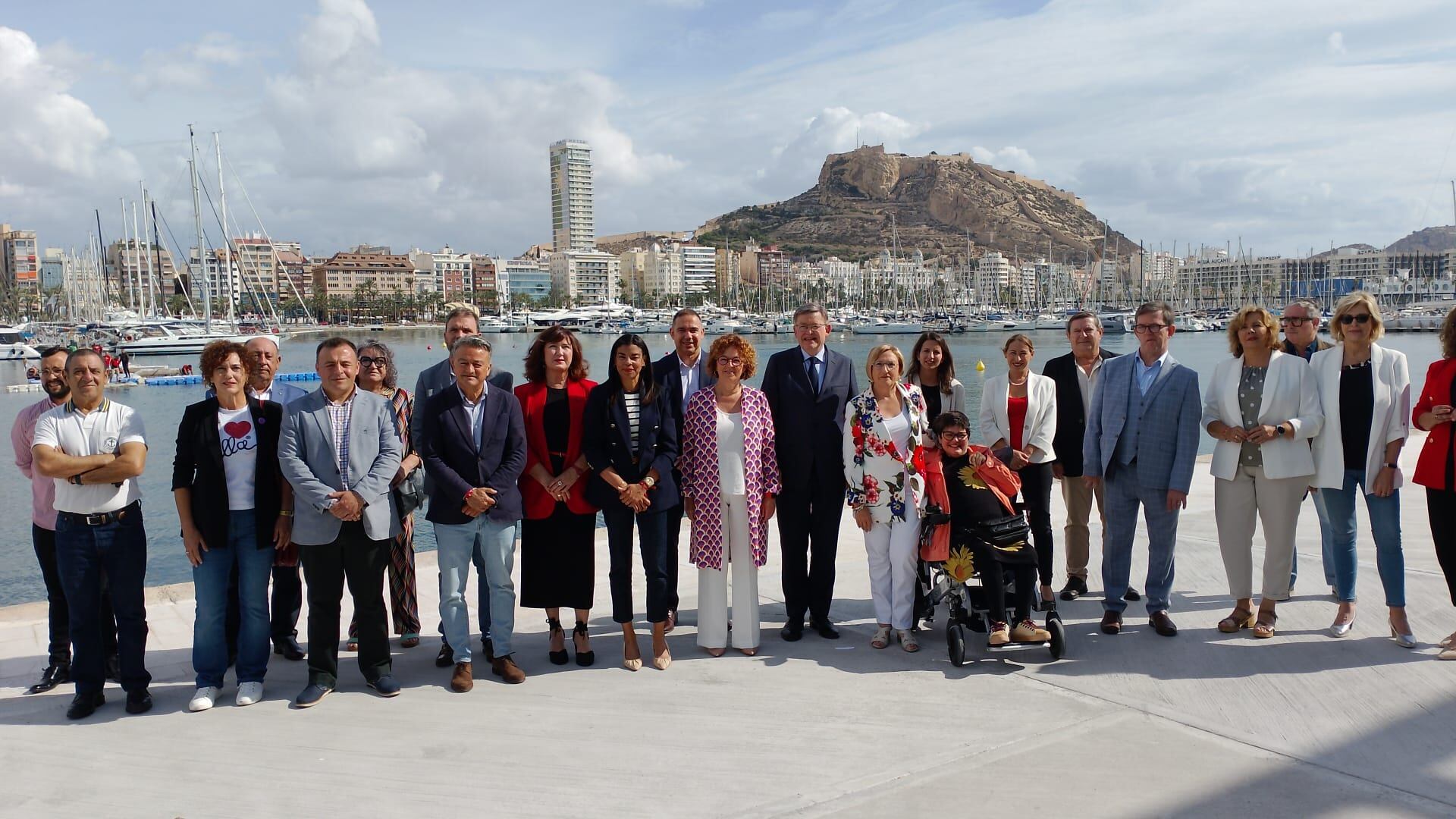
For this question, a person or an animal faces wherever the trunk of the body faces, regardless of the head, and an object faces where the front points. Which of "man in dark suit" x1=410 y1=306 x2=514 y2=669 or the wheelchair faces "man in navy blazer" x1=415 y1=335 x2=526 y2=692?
the man in dark suit

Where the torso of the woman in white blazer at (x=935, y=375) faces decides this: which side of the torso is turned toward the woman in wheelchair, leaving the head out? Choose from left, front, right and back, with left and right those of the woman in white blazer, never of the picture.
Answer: front

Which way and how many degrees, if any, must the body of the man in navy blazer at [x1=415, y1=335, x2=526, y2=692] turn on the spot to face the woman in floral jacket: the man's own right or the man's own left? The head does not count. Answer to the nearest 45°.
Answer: approximately 90° to the man's own left

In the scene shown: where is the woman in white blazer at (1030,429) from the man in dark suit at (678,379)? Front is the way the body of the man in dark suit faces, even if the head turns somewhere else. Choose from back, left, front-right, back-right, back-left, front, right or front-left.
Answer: left

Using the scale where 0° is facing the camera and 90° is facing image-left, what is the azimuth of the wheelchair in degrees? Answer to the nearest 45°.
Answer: approximately 315°

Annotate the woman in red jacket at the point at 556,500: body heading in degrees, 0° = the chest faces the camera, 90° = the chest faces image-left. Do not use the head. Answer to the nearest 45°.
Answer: approximately 0°

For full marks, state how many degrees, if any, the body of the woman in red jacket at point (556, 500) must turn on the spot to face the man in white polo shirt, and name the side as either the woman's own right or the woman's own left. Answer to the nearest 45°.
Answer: approximately 90° to the woman's own right

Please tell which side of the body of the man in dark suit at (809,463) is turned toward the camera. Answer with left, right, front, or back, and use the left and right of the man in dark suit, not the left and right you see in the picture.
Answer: front

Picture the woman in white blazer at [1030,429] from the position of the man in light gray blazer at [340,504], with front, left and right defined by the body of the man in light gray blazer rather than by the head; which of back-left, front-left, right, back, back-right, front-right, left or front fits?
left

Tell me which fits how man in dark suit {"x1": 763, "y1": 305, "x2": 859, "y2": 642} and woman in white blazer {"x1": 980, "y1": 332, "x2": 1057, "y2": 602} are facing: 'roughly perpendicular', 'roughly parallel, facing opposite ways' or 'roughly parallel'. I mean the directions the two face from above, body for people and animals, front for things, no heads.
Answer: roughly parallel

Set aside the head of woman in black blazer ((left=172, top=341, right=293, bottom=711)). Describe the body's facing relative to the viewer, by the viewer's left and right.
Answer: facing the viewer
